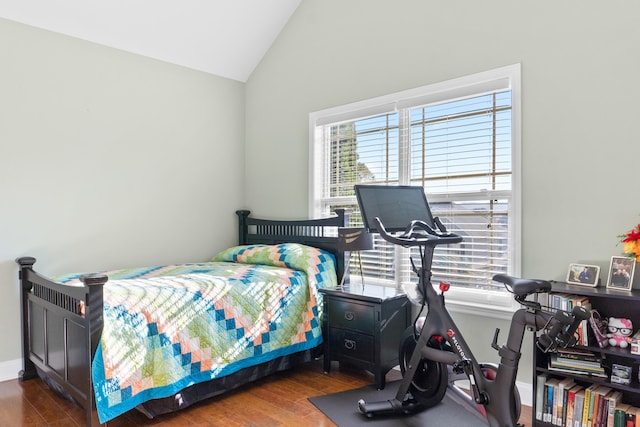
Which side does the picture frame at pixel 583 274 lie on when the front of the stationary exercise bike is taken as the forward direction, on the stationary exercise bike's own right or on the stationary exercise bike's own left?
on the stationary exercise bike's own right

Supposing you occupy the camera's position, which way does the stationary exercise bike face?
facing away from the viewer and to the left of the viewer

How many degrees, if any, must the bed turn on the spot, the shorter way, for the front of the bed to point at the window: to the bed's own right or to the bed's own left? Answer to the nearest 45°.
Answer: approximately 135° to the bed's own left

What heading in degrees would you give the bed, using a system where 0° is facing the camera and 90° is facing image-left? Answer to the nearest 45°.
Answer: approximately 45°

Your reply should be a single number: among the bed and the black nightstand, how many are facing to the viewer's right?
0

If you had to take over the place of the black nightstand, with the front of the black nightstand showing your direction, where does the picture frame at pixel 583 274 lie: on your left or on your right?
on your left

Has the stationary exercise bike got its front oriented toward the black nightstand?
yes

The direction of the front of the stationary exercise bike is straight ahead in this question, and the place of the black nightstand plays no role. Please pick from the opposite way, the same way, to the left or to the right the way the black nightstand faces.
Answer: to the left

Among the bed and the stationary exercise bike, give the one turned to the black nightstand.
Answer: the stationary exercise bike

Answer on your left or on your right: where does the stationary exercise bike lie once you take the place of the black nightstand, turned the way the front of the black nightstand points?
on your left

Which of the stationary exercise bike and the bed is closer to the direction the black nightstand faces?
the bed

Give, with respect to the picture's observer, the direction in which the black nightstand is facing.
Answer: facing the viewer and to the left of the viewer

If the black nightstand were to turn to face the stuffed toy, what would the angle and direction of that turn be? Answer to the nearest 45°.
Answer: approximately 90° to its left
